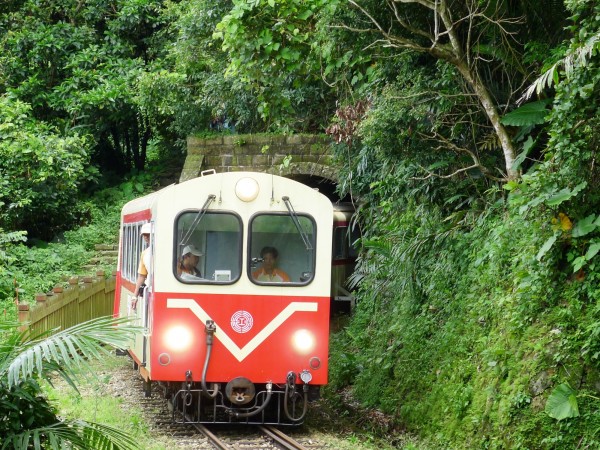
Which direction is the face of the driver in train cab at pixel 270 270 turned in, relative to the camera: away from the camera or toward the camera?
toward the camera

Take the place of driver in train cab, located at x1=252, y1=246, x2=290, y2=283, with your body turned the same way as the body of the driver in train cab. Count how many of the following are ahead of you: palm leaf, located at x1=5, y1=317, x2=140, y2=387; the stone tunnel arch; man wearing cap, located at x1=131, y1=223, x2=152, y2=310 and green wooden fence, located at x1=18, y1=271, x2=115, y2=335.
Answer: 1

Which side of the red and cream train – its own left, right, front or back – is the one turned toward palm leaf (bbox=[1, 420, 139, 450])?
front

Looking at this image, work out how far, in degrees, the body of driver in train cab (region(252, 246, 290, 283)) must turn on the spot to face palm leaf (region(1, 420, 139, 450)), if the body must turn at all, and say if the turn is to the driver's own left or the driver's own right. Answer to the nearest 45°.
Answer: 0° — they already face it

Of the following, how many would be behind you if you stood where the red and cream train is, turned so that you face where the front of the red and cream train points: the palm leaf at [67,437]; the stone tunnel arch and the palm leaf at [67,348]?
1

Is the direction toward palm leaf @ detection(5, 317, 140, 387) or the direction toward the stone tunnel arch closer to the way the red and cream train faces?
the palm leaf

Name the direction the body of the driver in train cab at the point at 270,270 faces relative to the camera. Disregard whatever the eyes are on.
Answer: toward the camera

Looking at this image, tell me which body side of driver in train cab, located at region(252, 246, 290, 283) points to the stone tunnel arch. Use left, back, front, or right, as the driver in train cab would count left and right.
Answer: back

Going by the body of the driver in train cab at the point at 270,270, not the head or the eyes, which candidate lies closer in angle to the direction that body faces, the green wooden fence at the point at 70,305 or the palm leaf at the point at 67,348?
the palm leaf
